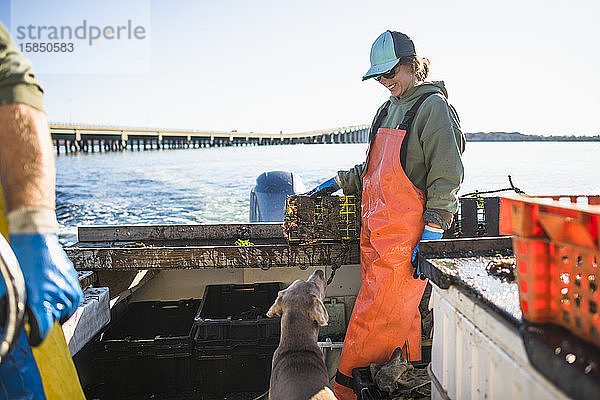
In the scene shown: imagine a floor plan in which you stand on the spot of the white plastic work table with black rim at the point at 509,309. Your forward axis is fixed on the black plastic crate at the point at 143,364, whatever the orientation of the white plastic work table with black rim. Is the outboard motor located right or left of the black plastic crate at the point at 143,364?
right

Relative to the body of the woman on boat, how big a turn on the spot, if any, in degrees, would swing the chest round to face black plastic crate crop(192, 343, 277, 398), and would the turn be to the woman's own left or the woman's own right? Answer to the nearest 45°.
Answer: approximately 45° to the woman's own right

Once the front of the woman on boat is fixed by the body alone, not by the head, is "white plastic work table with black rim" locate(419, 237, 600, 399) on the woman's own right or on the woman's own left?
on the woman's own left

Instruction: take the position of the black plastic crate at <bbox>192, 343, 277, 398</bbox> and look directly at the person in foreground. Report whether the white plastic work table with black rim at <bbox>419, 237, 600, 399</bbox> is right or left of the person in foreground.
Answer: left

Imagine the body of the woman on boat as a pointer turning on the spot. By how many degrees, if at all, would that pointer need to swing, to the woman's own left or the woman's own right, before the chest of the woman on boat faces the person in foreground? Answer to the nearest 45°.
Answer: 0° — they already face them

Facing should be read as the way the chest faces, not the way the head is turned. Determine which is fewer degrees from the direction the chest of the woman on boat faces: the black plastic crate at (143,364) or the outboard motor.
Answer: the black plastic crate

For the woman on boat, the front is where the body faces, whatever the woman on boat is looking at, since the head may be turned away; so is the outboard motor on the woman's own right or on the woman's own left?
on the woman's own right

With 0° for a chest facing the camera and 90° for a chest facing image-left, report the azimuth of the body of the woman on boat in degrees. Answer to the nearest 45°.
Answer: approximately 45°
